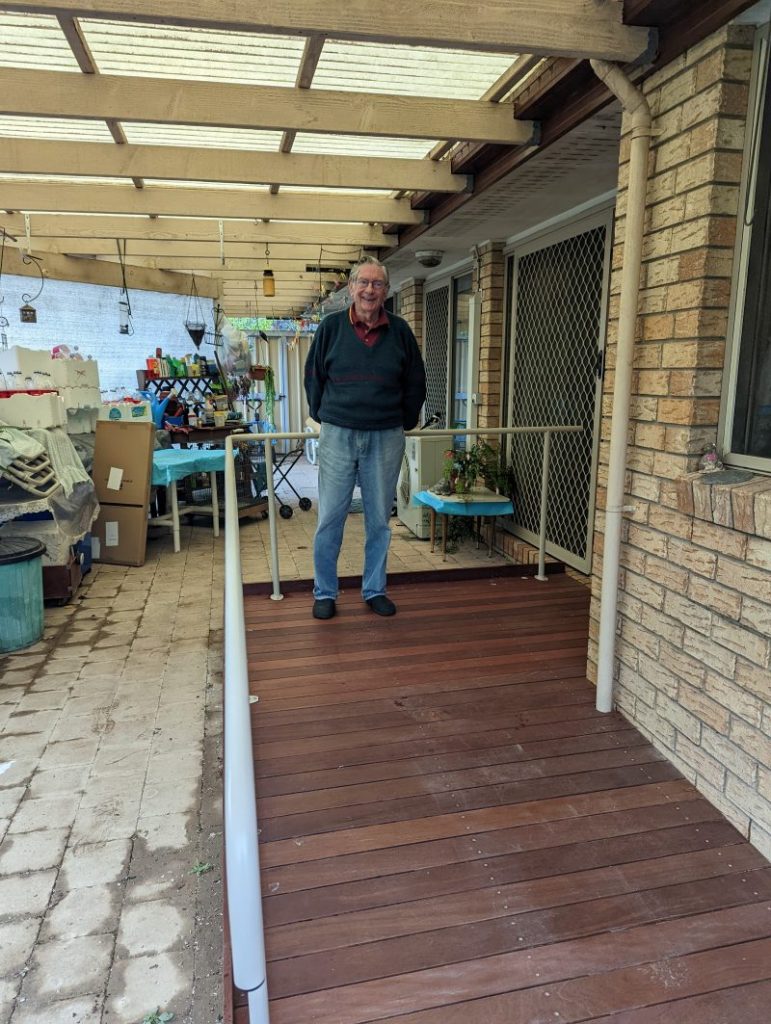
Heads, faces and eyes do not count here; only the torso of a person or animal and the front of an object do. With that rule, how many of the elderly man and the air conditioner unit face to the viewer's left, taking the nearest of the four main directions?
1

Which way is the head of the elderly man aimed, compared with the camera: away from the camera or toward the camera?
toward the camera

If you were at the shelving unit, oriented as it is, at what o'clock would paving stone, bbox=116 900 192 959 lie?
The paving stone is roughly at 12 o'clock from the shelving unit.

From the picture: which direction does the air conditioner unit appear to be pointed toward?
to the viewer's left

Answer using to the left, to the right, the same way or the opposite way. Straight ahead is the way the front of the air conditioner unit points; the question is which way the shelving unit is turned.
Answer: to the left

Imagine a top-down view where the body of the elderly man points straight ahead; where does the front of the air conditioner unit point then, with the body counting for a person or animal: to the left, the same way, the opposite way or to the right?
to the right

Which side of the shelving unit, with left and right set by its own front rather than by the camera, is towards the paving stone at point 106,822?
front

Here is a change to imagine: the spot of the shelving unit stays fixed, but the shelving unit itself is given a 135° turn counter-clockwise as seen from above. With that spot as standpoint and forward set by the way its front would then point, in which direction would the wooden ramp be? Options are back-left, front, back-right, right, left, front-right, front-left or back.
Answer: back-right

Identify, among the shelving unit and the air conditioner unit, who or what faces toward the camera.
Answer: the shelving unit

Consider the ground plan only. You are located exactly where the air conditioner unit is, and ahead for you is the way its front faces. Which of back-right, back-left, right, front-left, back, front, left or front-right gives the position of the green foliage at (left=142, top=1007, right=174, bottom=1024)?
left

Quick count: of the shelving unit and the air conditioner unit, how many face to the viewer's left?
1

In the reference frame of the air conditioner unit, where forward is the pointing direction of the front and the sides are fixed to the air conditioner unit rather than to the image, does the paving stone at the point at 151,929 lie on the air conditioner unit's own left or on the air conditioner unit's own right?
on the air conditioner unit's own left

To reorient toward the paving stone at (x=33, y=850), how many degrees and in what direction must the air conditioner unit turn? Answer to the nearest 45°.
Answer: approximately 90° to its left

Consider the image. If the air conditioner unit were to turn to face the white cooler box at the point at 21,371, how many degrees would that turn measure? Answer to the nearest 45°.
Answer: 0° — it already faces it

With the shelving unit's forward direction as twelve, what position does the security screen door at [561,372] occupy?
The security screen door is roughly at 11 o'clock from the shelving unit.

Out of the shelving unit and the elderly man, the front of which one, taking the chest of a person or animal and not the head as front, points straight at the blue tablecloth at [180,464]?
the shelving unit

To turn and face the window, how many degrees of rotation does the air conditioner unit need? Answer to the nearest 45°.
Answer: approximately 90° to its left

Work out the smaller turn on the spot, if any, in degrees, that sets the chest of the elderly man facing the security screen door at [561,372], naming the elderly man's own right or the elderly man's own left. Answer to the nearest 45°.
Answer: approximately 135° to the elderly man's own left

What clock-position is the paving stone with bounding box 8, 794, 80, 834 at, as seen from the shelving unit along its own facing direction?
The paving stone is roughly at 12 o'clock from the shelving unit.

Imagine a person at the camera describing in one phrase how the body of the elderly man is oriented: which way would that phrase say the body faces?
toward the camera

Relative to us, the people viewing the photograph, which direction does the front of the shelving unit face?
facing the viewer
